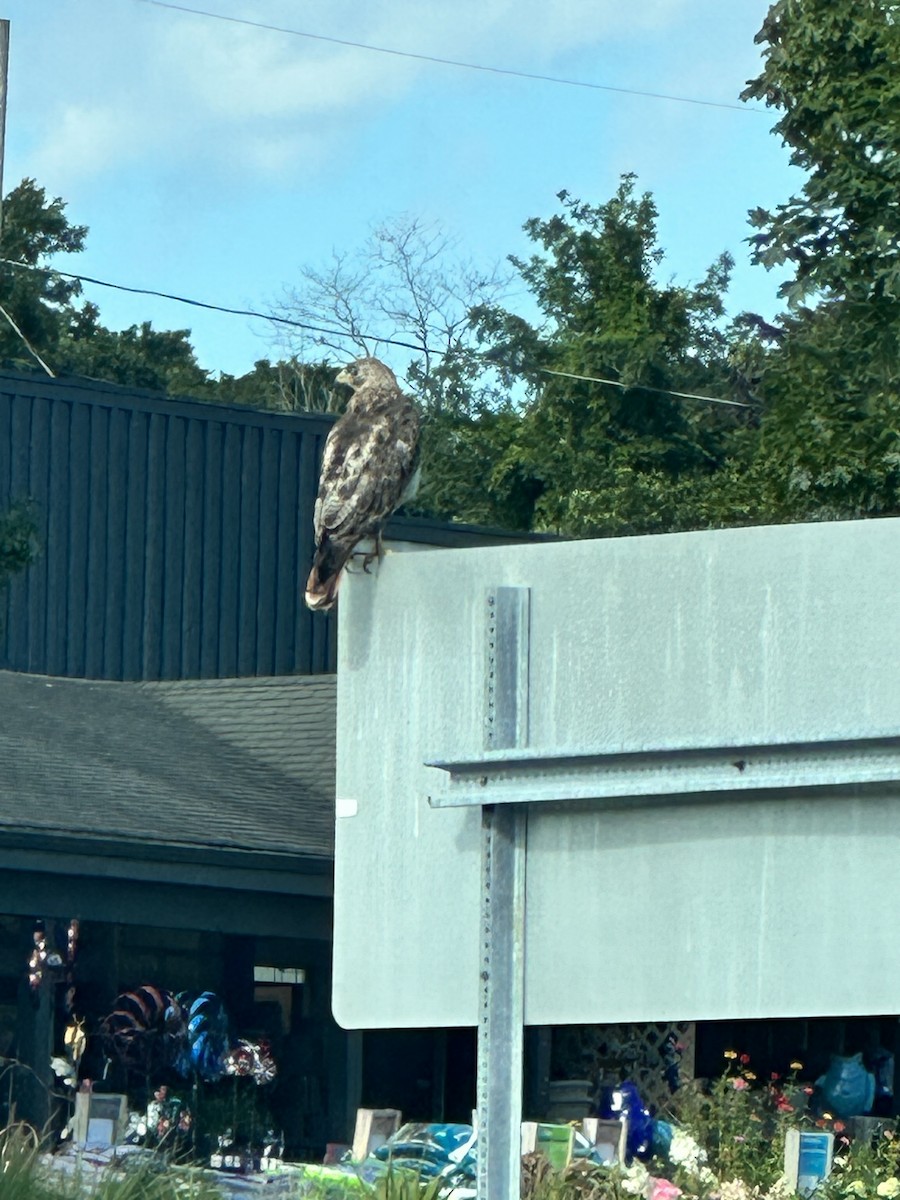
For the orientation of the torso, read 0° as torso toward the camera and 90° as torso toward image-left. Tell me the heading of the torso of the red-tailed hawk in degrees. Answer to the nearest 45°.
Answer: approximately 225°

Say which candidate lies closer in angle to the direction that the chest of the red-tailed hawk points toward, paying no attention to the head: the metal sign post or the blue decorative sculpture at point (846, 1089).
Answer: the blue decorative sculpture

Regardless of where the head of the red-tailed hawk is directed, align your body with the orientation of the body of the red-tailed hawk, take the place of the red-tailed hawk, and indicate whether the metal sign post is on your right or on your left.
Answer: on your right

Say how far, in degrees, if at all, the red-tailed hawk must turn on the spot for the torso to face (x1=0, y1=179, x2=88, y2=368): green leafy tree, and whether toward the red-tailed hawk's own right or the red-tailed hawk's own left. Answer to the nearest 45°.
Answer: approximately 45° to the red-tailed hawk's own left
